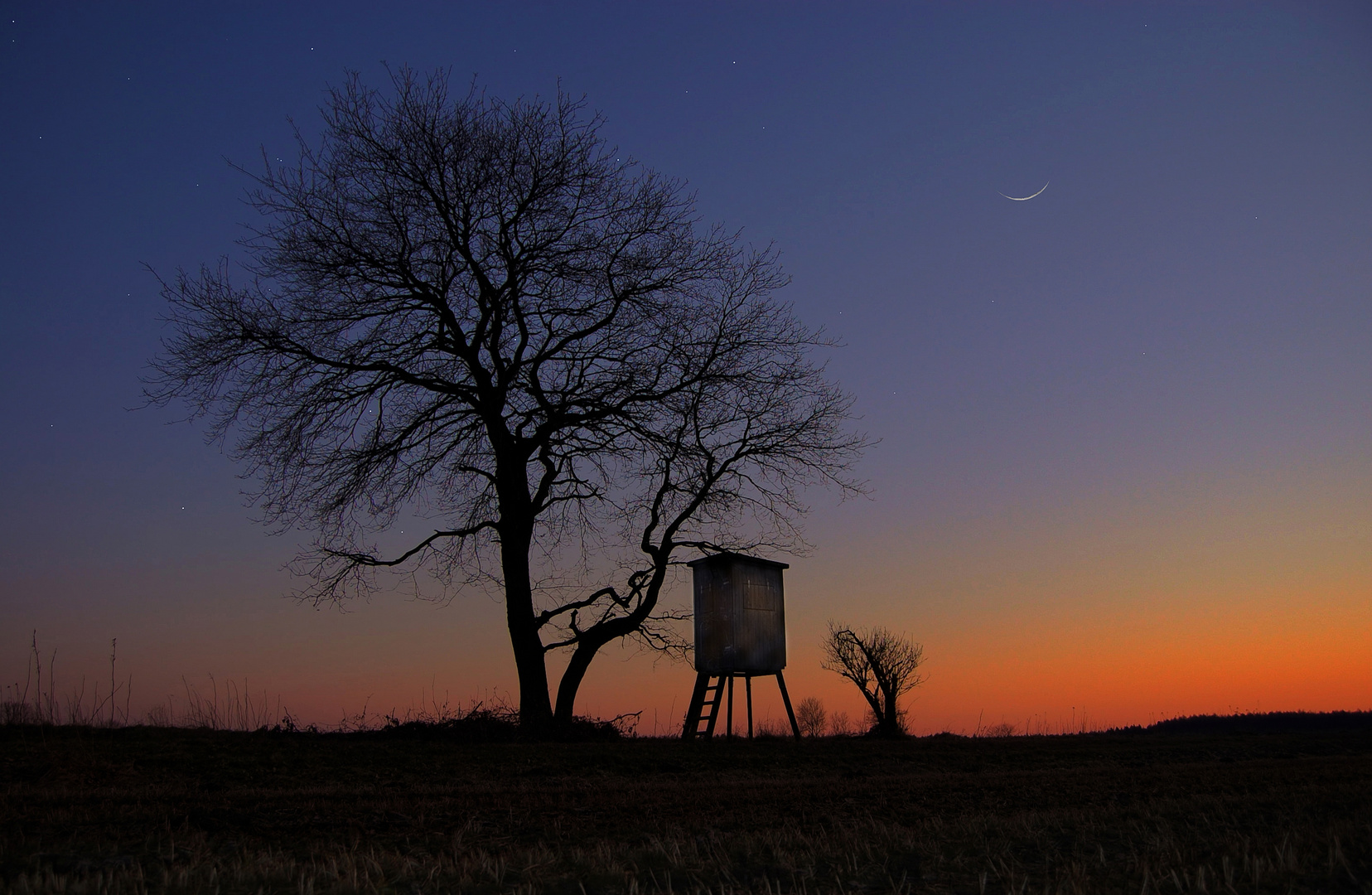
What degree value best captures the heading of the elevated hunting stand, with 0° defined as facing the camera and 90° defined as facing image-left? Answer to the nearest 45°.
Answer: approximately 45°
